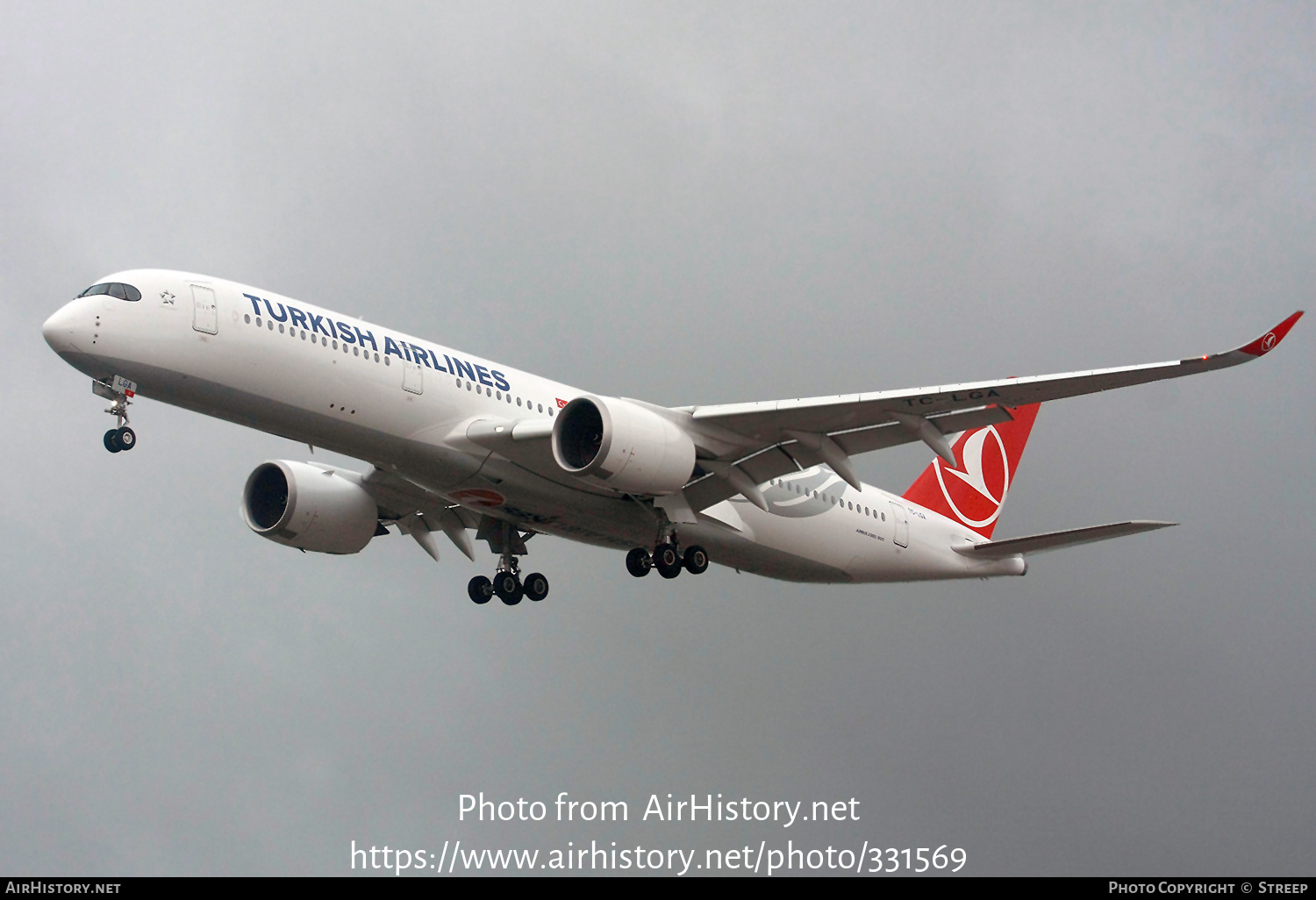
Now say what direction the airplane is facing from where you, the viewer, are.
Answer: facing the viewer and to the left of the viewer
